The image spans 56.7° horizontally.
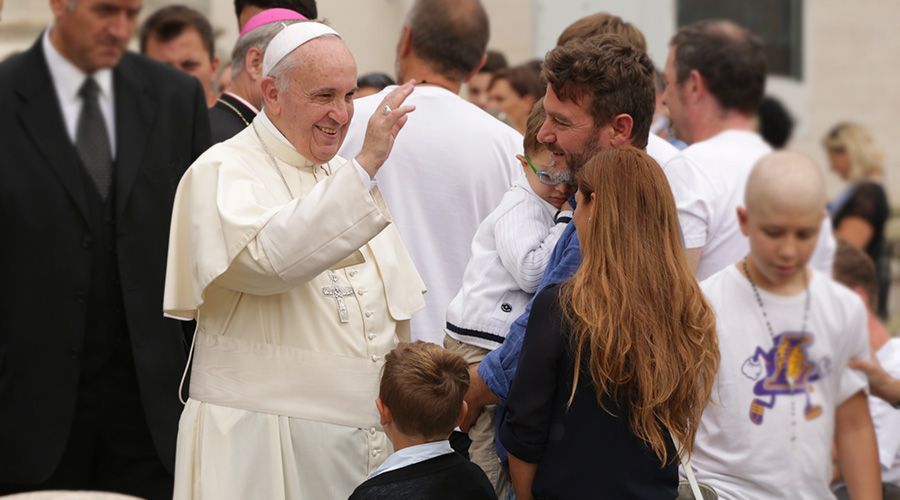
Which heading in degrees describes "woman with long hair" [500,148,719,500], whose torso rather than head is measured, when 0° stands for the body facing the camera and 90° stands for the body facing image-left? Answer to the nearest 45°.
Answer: approximately 135°

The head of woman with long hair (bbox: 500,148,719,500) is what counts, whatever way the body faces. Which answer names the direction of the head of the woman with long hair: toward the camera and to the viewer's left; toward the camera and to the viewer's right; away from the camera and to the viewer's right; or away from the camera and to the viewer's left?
away from the camera and to the viewer's left

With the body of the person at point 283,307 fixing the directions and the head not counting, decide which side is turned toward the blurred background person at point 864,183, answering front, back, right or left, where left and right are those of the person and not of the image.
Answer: left

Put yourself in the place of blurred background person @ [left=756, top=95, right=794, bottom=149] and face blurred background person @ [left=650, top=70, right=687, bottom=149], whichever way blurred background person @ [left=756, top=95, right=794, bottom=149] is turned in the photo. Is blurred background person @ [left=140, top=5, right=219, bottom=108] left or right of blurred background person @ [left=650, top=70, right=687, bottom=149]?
left

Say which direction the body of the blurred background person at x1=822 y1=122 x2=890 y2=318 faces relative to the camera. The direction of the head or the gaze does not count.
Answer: to the viewer's left

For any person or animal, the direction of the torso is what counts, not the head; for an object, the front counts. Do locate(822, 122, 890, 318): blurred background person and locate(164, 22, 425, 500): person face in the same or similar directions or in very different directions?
very different directions

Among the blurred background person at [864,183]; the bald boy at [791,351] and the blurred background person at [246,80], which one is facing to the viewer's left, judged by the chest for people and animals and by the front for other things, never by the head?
the blurred background person at [864,183]

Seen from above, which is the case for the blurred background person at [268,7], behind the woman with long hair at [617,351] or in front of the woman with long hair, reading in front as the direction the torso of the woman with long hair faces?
in front

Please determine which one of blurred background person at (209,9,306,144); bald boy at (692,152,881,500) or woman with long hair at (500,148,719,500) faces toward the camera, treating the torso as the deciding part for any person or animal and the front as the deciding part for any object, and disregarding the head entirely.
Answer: the bald boy
